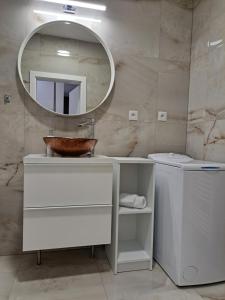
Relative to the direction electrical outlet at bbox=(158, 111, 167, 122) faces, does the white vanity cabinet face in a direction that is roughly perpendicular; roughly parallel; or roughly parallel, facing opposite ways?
roughly parallel

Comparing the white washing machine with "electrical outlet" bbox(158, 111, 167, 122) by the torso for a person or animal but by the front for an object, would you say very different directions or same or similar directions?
same or similar directions

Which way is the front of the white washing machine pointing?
toward the camera

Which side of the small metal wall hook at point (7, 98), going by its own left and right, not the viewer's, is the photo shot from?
front

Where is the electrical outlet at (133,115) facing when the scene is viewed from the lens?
facing the viewer

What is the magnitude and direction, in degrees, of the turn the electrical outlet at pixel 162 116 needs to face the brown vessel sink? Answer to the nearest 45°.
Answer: approximately 45° to its right

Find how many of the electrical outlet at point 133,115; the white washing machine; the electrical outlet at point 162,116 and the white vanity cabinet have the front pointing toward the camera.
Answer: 4

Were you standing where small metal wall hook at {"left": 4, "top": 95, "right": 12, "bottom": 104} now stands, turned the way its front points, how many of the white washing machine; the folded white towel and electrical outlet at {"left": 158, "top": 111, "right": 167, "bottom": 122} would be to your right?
0

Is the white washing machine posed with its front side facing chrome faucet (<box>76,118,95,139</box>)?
no
